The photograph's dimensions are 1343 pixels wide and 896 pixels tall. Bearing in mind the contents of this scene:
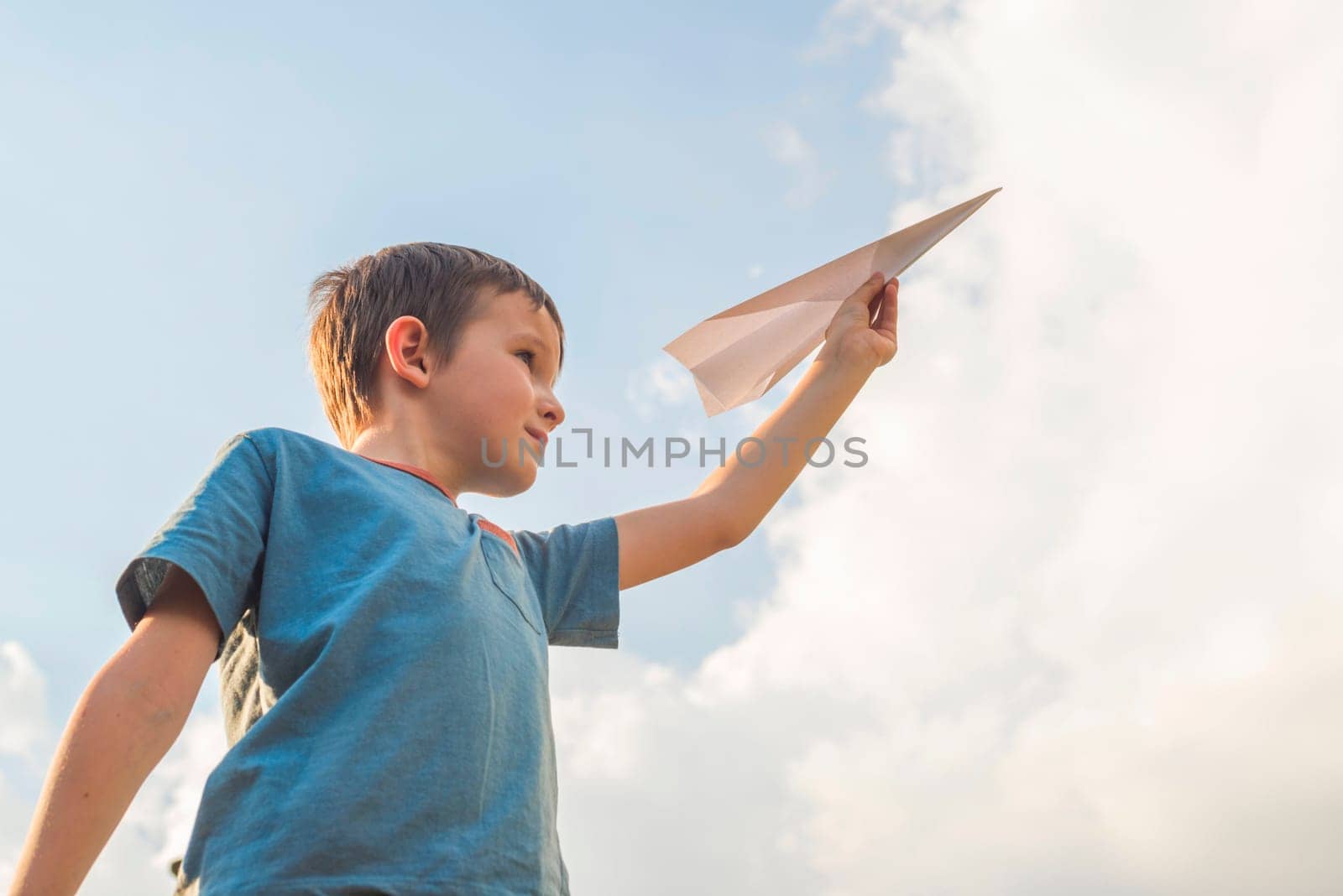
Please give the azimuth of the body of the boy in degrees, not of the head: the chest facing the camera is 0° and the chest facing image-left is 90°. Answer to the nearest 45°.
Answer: approximately 315°

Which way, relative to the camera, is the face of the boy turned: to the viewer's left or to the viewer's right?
to the viewer's right
